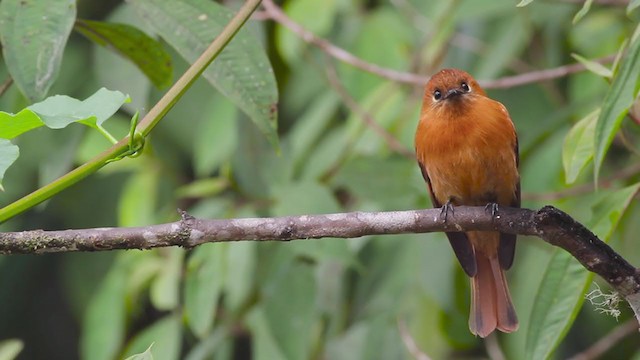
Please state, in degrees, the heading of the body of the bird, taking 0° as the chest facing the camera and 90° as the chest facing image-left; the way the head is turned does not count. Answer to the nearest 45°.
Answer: approximately 0°

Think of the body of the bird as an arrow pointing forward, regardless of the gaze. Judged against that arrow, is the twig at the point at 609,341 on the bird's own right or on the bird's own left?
on the bird's own left

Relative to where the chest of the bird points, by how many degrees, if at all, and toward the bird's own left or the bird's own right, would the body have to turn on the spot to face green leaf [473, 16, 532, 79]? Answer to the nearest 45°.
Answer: approximately 180°

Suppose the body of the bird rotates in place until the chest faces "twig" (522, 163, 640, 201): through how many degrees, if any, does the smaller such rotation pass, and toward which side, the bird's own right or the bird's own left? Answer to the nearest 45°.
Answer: approximately 135° to the bird's own left
